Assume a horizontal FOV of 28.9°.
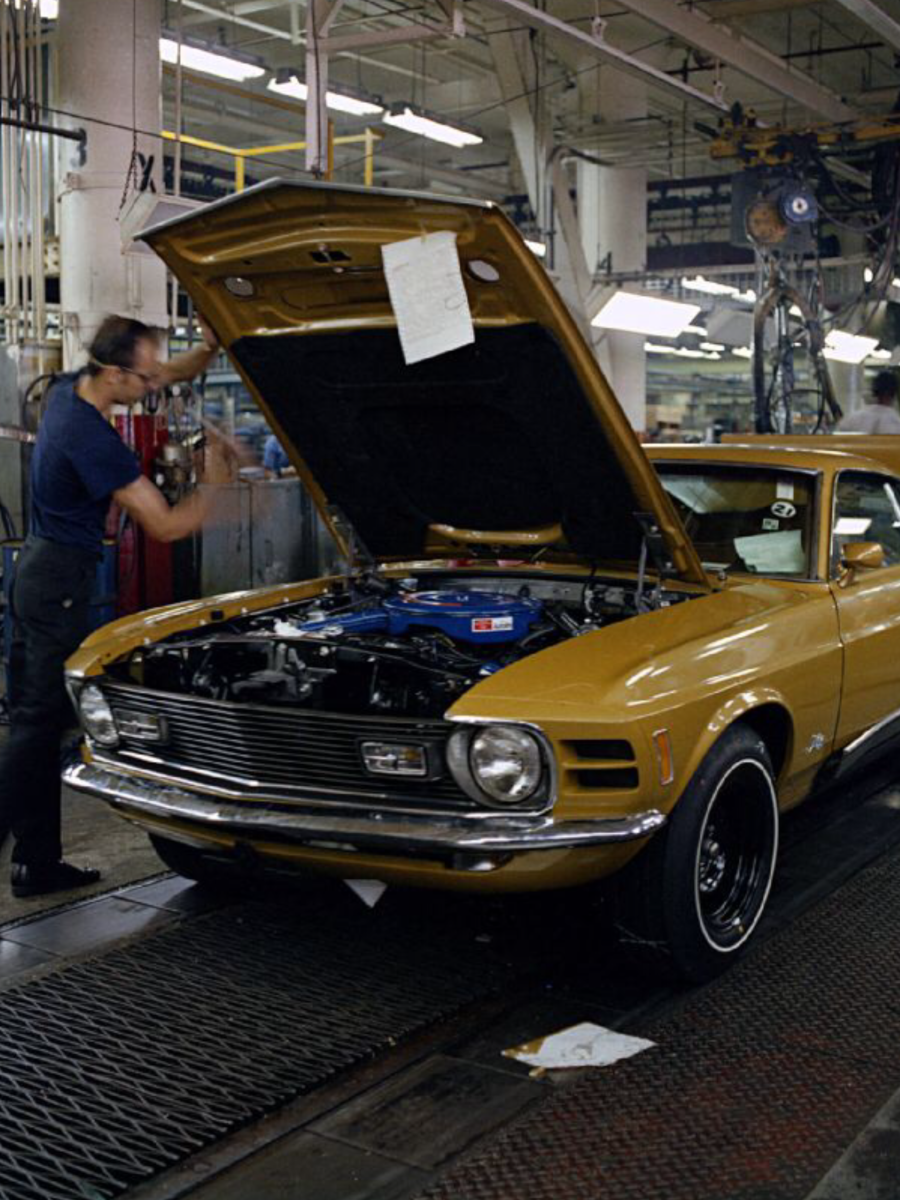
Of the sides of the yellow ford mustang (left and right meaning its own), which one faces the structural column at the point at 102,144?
right

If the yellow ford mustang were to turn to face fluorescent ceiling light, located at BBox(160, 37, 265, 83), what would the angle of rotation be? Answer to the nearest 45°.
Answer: approximately 135° to its right

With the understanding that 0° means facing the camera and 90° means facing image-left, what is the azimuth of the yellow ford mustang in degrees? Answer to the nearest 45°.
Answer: approximately 45°

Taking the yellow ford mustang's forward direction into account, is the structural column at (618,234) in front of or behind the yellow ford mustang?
behind

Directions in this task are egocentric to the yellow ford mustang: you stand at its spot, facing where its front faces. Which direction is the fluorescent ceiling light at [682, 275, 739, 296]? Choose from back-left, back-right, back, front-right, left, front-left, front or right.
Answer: back-right

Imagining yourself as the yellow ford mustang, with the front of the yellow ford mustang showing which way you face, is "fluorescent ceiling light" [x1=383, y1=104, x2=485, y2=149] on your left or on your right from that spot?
on your right

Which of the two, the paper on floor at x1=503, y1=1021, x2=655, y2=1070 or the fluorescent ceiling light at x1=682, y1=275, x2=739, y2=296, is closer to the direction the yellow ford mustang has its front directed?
the paper on floor

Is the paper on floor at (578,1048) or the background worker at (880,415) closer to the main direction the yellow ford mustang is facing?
the paper on floor

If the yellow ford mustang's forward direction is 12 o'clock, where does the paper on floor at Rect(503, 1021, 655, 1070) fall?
The paper on floor is roughly at 10 o'clock from the yellow ford mustang.

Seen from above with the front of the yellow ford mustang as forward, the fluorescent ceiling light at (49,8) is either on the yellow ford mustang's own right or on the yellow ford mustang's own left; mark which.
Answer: on the yellow ford mustang's own right

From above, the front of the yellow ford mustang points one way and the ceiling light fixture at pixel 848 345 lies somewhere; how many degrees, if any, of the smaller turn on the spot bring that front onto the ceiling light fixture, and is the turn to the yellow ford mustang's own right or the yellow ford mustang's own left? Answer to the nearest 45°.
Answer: approximately 135° to the yellow ford mustang's own right

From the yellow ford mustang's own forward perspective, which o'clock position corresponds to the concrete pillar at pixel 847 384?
The concrete pillar is roughly at 5 o'clock from the yellow ford mustang.
